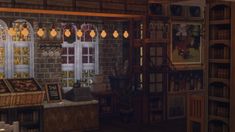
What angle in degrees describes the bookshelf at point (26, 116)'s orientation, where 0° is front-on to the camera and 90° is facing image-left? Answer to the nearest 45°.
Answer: approximately 0°

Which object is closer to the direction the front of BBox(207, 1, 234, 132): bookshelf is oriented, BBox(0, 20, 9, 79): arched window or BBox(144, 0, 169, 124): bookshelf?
the arched window

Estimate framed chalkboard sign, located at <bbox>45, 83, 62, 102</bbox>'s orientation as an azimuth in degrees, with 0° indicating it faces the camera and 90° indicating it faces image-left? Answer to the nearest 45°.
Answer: approximately 0°

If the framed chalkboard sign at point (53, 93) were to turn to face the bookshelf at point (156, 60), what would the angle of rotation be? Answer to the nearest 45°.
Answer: approximately 90° to its left

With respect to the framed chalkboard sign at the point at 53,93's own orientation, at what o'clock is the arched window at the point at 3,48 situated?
The arched window is roughly at 4 o'clock from the framed chalkboard sign.

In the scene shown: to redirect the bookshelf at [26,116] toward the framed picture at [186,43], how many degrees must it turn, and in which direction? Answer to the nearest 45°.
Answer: approximately 90° to its left
